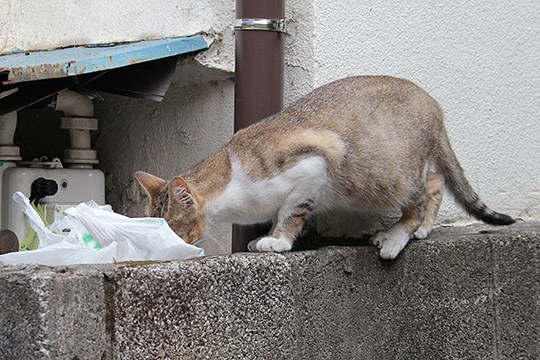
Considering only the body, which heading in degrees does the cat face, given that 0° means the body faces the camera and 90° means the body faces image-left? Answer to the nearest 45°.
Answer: approximately 90°

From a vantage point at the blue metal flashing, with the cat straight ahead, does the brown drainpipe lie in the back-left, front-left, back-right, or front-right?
front-left

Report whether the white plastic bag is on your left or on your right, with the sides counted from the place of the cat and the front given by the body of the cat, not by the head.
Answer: on your left

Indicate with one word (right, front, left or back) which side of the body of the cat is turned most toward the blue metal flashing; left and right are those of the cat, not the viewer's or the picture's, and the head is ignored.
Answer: front

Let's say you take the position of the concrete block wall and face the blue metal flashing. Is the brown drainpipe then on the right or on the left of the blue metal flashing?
right

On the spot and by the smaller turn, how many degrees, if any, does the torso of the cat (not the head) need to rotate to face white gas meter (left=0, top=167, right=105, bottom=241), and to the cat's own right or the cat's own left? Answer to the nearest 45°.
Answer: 0° — it already faces it
